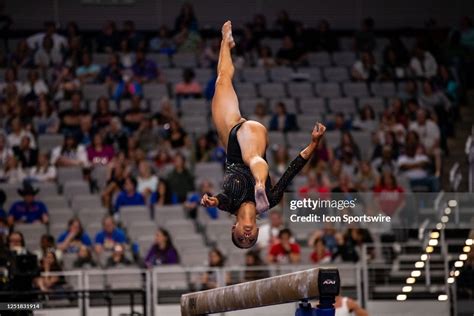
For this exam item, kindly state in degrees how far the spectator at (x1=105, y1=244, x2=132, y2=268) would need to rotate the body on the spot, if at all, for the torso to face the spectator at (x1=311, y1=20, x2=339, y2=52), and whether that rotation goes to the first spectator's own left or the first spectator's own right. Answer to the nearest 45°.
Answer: approximately 135° to the first spectator's own left

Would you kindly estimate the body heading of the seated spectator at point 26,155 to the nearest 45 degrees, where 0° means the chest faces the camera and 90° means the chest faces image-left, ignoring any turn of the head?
approximately 0°
